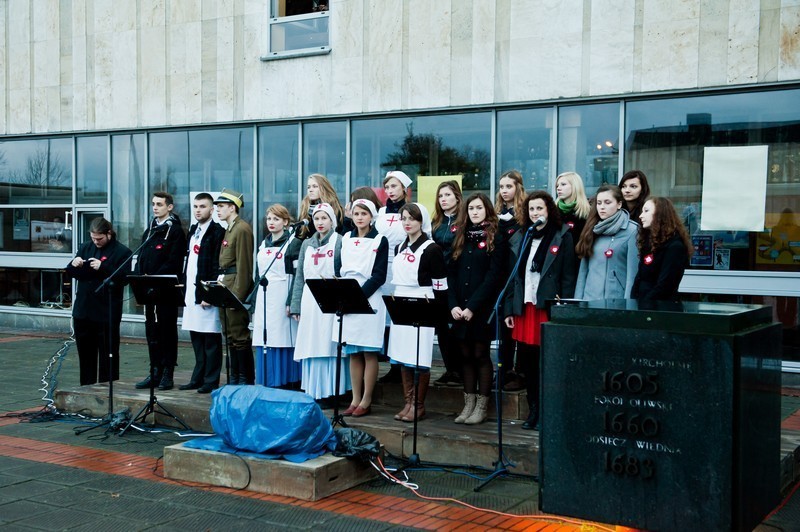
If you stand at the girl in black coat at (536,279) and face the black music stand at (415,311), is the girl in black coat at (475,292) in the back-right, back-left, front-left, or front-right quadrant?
front-right

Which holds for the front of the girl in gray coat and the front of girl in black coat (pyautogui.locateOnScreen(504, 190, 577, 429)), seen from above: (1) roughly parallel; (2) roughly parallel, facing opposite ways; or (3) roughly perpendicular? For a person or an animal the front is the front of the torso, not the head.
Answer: roughly parallel

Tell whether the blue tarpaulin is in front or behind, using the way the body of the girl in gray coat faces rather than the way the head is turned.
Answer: in front

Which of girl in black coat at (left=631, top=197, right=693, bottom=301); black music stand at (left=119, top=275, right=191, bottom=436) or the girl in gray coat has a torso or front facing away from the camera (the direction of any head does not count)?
the black music stand

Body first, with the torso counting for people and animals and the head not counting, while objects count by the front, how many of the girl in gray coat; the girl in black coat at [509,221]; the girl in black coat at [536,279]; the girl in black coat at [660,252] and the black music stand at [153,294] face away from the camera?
1

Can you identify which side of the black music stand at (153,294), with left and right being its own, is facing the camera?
back

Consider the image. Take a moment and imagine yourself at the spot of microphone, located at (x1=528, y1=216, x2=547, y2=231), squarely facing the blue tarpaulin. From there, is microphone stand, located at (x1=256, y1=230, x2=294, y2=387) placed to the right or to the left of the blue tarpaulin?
right

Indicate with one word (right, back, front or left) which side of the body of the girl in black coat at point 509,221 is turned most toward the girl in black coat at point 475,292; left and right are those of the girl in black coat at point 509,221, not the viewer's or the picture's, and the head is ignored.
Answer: front

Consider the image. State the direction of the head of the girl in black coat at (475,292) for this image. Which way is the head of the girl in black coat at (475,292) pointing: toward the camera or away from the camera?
toward the camera

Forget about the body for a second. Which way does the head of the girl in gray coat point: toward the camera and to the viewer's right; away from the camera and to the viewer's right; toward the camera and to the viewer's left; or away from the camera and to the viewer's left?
toward the camera and to the viewer's left

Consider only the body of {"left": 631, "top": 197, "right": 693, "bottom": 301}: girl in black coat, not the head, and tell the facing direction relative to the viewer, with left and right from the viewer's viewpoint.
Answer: facing to the left of the viewer

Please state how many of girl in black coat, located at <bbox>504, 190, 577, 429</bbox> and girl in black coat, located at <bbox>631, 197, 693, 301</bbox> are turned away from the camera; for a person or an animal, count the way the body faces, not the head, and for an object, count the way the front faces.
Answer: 0

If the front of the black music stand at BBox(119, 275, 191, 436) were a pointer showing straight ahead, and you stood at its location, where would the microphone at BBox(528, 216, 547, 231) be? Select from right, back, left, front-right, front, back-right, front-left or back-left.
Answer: back-right

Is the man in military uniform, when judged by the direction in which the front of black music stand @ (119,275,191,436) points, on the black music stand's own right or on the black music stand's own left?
on the black music stand's own right

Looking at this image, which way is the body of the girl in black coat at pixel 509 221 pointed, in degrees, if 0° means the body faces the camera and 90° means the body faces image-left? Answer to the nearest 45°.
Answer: approximately 45°

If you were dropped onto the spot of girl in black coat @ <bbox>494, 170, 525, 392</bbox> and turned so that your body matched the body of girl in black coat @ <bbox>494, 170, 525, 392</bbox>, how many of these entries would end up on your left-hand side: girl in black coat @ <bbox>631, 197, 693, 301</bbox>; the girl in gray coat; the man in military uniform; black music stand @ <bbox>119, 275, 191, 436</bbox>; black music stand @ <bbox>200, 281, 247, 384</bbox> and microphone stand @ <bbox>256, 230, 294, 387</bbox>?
2
